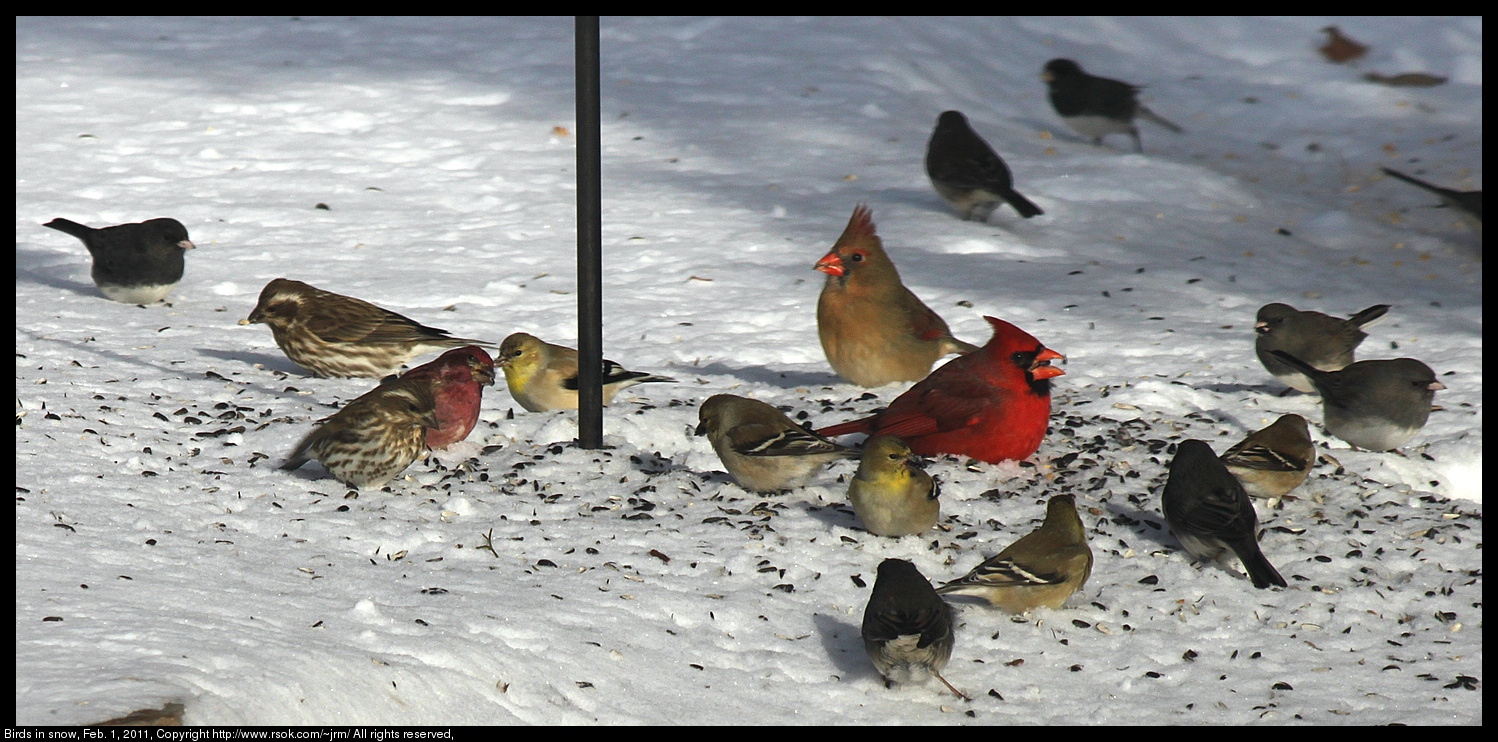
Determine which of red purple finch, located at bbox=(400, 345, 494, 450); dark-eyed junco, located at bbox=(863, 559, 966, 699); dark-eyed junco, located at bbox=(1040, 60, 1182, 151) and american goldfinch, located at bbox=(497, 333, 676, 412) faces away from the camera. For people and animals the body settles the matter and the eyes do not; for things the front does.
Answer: dark-eyed junco, located at bbox=(863, 559, 966, 699)

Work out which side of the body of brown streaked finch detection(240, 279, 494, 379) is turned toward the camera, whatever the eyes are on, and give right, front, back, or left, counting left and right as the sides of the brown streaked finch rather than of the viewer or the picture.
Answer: left

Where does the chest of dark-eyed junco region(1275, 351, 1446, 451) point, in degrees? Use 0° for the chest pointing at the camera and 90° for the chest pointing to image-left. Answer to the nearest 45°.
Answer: approximately 270°

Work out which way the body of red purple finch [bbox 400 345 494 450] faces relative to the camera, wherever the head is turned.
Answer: to the viewer's right

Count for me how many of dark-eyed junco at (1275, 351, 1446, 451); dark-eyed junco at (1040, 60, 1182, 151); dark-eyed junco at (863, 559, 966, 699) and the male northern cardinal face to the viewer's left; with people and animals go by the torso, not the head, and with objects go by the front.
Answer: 1

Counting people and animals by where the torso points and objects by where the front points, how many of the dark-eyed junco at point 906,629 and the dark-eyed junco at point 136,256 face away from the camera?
1

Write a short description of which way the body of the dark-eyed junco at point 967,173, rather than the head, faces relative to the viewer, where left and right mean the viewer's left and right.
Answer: facing away from the viewer and to the left of the viewer

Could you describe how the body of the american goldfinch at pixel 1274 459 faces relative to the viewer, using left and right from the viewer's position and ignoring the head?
facing to the right of the viewer

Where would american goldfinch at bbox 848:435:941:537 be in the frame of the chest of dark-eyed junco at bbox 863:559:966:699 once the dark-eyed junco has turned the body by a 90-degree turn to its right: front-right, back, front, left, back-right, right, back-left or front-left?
left

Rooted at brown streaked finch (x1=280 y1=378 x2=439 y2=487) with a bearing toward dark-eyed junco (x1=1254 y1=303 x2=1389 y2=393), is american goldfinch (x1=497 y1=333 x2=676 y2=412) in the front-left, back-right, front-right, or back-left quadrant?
front-left

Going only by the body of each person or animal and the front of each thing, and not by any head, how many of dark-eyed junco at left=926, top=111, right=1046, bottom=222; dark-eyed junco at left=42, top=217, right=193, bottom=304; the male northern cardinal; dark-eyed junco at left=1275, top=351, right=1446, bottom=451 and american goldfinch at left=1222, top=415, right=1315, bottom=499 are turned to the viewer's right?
4

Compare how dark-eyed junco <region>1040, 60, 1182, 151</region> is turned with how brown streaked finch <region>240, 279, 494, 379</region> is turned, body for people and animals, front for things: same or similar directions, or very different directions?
same or similar directions

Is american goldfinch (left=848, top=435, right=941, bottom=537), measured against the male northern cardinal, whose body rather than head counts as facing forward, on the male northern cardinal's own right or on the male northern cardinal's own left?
on the male northern cardinal's own right

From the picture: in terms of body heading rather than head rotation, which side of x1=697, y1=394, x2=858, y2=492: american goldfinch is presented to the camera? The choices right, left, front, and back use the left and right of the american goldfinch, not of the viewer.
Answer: left

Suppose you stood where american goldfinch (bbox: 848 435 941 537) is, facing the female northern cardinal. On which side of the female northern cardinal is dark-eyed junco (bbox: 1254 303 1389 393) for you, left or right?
right

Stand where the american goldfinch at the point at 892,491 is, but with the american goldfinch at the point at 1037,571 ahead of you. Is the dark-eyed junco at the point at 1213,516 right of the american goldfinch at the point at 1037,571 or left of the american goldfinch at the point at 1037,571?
left

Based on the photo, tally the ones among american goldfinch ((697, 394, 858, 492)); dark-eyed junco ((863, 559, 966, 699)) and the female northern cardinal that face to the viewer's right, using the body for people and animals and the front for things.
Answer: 0
